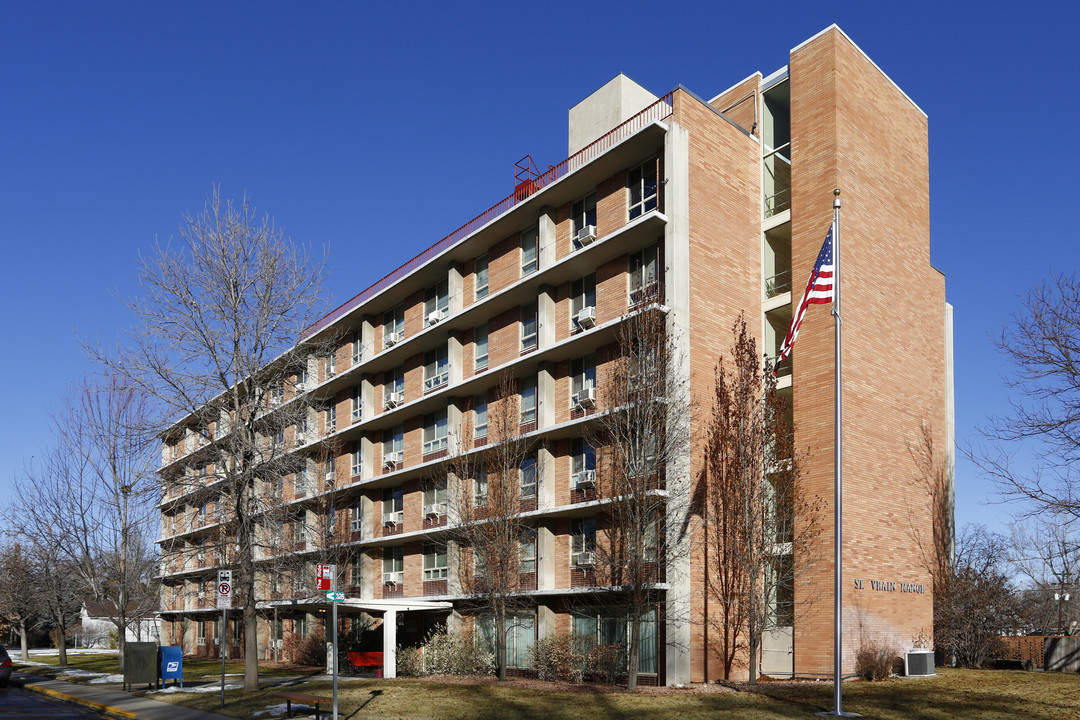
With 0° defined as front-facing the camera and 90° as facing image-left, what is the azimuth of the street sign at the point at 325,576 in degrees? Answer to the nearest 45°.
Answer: approximately 0°

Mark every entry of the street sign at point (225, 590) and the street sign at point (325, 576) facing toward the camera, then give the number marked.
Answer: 2

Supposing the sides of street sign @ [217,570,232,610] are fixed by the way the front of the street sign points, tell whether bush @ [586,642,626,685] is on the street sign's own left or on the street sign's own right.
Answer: on the street sign's own left

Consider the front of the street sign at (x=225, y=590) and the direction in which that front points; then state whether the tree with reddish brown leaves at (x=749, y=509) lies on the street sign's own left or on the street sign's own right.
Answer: on the street sign's own left
